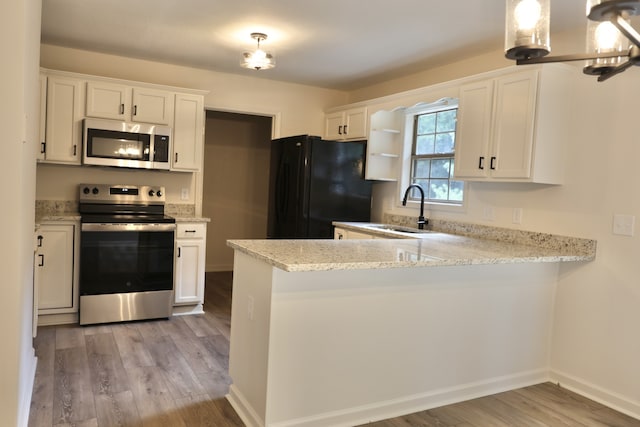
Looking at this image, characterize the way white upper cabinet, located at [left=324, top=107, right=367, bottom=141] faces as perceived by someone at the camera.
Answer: facing the viewer and to the left of the viewer

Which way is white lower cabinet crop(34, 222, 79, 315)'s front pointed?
toward the camera

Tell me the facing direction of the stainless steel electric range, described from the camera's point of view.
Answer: facing the viewer

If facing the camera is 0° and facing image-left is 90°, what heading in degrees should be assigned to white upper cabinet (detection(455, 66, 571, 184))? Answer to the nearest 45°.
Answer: approximately 45°

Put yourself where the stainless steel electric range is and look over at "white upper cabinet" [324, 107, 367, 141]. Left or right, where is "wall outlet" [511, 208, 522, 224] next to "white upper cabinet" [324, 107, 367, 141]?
right

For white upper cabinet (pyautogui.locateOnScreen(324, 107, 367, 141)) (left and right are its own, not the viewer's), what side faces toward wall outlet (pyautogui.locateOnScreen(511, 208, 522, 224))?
left

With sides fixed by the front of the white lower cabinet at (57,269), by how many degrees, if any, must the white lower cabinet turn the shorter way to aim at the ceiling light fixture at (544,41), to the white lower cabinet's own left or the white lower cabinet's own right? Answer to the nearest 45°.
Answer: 0° — it already faces it

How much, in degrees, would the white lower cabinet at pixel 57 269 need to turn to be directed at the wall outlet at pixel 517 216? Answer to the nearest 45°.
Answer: approximately 45° to its left

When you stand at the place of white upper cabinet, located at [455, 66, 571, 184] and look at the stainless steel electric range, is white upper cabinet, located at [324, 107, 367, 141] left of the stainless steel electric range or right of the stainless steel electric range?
right

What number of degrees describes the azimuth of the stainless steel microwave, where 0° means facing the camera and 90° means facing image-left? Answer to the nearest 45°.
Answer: approximately 0°

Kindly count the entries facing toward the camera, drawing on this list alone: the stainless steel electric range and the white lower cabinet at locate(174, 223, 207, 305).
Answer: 2

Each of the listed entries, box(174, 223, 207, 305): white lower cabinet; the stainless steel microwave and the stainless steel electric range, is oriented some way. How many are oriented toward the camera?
3

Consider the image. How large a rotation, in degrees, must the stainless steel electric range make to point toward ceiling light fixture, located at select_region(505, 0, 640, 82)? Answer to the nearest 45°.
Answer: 0° — it already faces it

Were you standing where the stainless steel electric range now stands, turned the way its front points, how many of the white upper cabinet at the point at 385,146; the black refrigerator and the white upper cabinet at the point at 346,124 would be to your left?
3

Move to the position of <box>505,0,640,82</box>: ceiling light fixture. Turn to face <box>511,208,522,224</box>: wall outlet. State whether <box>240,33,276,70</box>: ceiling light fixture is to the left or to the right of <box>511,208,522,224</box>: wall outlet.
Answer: left
